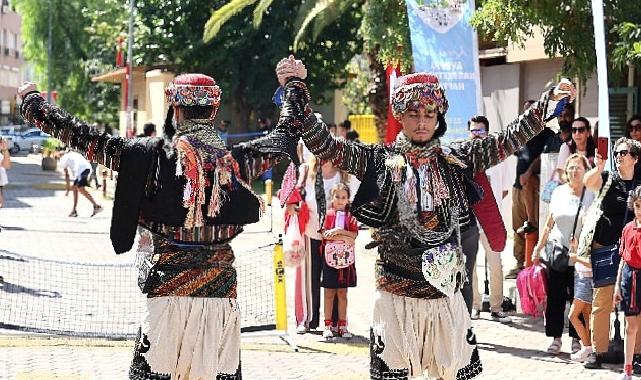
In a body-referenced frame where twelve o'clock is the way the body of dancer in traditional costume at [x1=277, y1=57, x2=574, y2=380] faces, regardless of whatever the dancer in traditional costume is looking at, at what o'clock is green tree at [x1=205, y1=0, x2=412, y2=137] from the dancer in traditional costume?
The green tree is roughly at 6 o'clock from the dancer in traditional costume.

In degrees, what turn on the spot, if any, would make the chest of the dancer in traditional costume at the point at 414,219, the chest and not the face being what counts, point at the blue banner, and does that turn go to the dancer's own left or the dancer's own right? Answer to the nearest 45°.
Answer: approximately 180°

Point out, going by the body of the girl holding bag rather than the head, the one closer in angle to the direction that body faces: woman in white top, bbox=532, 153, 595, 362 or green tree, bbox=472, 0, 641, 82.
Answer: the woman in white top

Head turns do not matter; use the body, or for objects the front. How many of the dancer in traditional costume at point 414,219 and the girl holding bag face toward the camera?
2

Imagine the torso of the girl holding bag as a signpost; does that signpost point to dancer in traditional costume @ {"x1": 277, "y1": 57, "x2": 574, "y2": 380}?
yes

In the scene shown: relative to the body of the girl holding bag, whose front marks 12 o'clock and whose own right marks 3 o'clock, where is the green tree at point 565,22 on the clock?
The green tree is roughly at 8 o'clock from the girl holding bag.

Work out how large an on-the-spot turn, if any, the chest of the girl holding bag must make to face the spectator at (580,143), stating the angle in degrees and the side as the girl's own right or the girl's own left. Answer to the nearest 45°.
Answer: approximately 135° to the girl's own left

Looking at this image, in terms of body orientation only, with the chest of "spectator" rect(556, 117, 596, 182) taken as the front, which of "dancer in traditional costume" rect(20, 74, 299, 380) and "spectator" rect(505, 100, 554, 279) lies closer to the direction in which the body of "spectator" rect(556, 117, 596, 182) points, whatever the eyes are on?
the dancer in traditional costume
